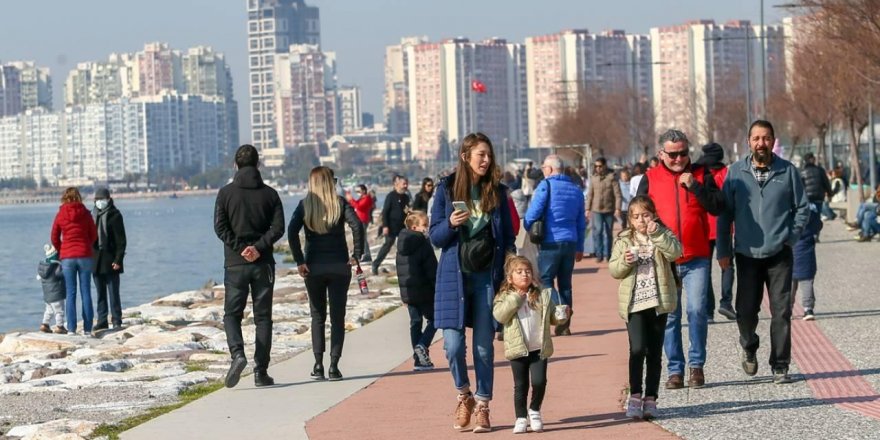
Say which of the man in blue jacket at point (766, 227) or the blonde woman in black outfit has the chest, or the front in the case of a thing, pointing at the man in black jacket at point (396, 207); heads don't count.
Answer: the blonde woman in black outfit

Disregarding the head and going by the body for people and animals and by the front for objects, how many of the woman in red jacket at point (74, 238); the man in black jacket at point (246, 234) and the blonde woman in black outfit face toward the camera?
0

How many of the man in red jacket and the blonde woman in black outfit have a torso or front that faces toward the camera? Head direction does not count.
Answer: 1

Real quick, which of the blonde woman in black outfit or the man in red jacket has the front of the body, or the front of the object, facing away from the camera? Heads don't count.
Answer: the blonde woman in black outfit

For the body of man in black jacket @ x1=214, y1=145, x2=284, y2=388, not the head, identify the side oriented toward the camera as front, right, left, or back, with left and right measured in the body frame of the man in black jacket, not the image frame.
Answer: back

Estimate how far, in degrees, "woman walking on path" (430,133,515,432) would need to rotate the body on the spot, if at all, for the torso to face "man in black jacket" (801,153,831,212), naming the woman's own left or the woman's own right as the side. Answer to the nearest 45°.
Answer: approximately 180°

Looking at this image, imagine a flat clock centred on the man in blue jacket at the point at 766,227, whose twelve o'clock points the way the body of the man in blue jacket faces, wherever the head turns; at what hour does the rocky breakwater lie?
The rocky breakwater is roughly at 4 o'clock from the man in blue jacket.

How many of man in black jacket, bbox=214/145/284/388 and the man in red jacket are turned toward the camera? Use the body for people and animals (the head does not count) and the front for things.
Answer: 1

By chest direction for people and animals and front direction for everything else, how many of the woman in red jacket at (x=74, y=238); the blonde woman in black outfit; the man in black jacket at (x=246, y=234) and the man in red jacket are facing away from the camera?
3

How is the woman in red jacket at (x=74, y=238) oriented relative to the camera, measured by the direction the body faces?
away from the camera

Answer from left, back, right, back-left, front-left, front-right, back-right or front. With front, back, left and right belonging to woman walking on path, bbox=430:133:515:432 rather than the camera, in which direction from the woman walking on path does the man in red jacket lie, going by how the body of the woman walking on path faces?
back-left

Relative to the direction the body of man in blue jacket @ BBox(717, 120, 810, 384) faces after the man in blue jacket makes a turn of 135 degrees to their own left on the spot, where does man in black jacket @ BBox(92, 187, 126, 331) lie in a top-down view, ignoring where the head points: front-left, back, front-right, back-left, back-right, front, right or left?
left

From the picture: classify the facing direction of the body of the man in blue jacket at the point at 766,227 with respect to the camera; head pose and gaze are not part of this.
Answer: toward the camera

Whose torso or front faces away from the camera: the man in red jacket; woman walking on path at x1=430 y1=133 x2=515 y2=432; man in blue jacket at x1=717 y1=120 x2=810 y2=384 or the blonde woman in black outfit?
the blonde woman in black outfit

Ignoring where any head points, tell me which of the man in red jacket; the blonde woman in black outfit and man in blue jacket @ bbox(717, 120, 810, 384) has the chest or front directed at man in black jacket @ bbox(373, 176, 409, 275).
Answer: the blonde woman in black outfit
